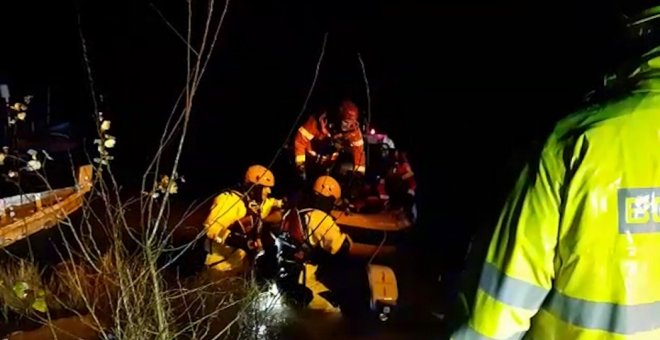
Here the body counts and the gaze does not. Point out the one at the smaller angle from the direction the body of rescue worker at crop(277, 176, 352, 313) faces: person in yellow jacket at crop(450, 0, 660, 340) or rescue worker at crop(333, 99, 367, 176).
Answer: the rescue worker

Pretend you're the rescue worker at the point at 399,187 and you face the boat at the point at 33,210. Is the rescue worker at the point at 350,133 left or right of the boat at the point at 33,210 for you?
right

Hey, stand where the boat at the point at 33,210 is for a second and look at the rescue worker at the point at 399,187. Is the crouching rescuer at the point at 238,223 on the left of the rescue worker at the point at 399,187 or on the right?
right

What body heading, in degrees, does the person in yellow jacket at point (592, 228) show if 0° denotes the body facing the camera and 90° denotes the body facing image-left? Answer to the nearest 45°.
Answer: approximately 180°

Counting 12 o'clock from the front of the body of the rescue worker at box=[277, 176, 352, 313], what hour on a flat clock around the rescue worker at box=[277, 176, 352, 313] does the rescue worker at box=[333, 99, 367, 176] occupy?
the rescue worker at box=[333, 99, 367, 176] is roughly at 11 o'clock from the rescue worker at box=[277, 176, 352, 313].

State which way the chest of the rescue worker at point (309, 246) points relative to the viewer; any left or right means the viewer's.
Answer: facing away from the viewer and to the right of the viewer

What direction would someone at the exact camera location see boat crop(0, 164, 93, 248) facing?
facing away from the viewer and to the right of the viewer

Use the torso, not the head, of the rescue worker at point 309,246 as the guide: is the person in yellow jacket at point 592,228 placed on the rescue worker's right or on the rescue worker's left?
on the rescue worker's right

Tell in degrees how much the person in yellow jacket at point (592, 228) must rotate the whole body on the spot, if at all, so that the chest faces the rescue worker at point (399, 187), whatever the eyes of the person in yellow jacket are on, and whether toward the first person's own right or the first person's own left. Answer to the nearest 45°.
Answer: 0° — they already face them

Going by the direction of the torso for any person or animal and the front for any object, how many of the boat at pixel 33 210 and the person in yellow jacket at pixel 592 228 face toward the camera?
0
